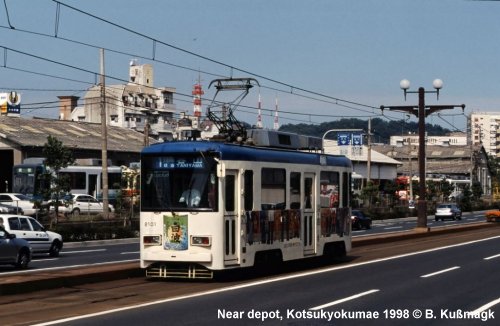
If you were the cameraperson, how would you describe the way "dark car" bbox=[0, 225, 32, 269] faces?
facing away from the viewer and to the right of the viewer

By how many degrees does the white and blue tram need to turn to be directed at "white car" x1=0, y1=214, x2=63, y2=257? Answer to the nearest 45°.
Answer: approximately 90° to its right

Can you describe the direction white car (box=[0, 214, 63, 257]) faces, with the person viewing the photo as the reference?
facing away from the viewer and to the right of the viewer

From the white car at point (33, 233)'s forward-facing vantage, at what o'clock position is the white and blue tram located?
The white and blue tram is roughly at 4 o'clock from the white car.

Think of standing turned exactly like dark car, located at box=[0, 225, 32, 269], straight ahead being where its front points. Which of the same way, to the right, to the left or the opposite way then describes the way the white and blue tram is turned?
the opposite way

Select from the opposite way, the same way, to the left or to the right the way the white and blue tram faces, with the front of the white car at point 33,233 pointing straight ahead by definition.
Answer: the opposite way

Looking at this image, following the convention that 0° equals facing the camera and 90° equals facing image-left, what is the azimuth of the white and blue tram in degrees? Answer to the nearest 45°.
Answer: approximately 45°
